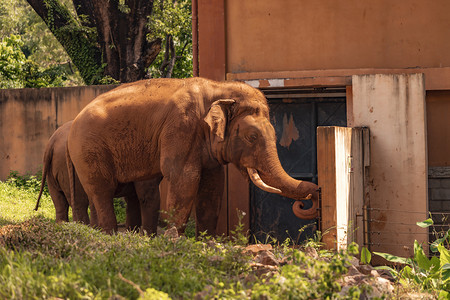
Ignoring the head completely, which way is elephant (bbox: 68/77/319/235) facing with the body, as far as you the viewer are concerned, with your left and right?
facing to the right of the viewer

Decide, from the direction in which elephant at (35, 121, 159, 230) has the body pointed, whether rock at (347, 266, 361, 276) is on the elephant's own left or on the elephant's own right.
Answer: on the elephant's own right

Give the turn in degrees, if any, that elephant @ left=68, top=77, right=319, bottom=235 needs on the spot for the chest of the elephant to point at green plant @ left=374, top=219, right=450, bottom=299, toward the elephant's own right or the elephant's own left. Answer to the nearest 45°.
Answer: approximately 45° to the elephant's own right

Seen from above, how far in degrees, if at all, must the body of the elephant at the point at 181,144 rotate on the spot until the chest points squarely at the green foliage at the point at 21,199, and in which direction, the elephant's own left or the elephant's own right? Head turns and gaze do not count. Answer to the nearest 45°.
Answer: approximately 135° to the elephant's own left

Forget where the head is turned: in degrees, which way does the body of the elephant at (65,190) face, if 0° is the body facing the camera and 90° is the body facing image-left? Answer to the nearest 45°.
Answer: approximately 270°

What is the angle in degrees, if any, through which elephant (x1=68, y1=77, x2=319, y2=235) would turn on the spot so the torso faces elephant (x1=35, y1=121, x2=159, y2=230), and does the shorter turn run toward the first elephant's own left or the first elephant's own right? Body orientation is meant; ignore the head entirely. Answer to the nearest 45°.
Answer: approximately 135° to the first elephant's own left

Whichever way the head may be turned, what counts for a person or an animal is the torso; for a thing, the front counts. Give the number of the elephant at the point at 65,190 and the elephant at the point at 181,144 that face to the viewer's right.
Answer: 2

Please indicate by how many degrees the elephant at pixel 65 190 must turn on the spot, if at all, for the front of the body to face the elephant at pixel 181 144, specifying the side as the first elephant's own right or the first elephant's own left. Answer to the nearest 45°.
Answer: approximately 45° to the first elephant's own right
